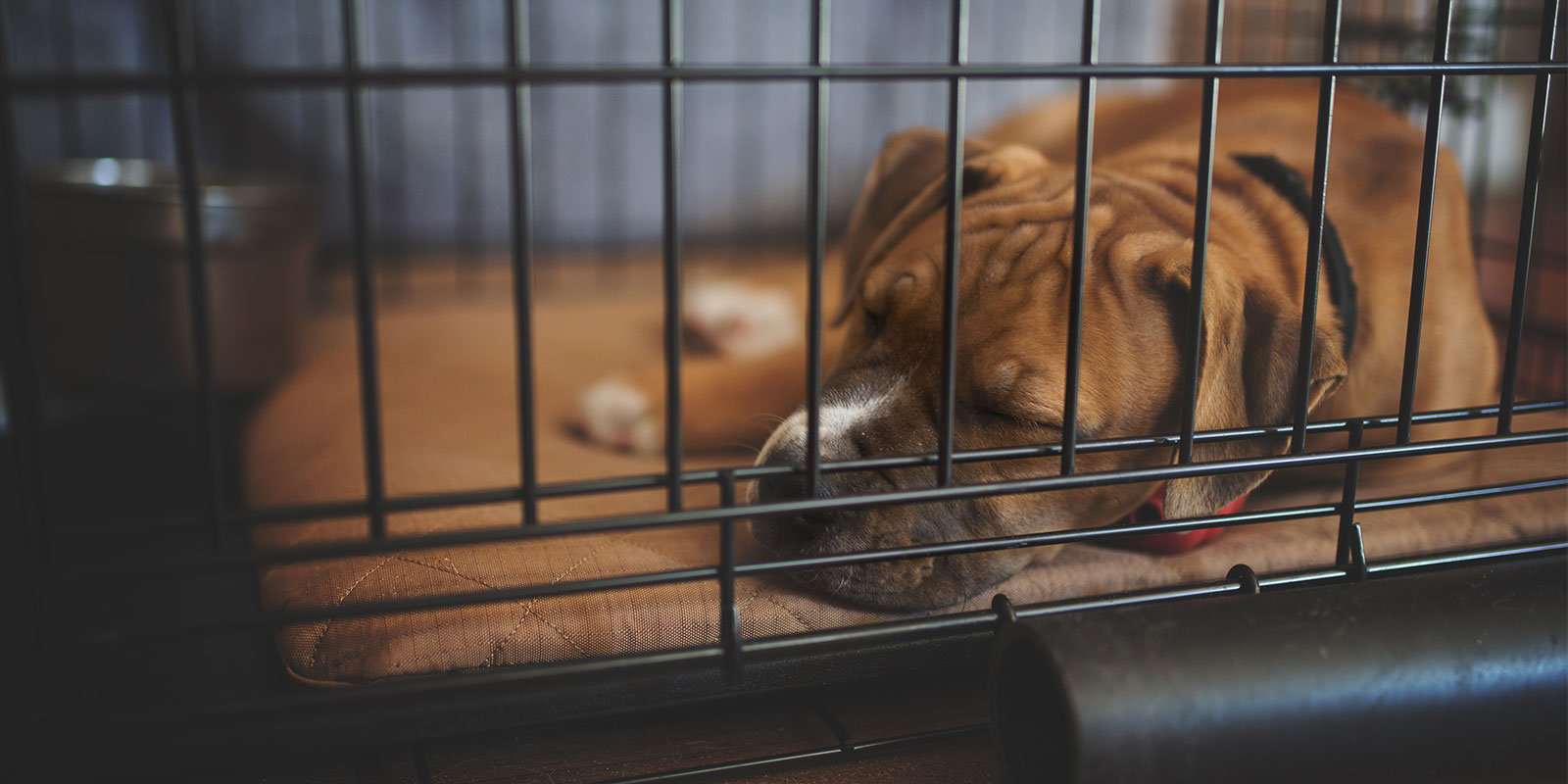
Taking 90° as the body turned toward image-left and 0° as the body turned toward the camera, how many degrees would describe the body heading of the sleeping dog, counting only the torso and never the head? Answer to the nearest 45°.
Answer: approximately 45°

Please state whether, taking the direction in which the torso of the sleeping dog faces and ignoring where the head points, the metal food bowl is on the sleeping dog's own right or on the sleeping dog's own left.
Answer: on the sleeping dog's own right
